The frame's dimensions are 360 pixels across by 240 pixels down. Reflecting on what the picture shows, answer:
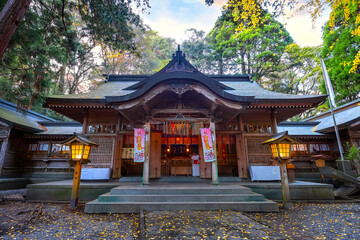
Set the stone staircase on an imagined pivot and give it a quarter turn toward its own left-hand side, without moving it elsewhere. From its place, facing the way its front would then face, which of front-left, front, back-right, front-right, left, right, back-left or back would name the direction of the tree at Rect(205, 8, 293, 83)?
front-left

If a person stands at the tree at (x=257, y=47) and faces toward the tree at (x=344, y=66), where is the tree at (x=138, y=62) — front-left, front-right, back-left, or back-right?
back-right

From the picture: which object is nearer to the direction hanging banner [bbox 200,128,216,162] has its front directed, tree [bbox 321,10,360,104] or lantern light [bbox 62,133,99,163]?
the lantern light

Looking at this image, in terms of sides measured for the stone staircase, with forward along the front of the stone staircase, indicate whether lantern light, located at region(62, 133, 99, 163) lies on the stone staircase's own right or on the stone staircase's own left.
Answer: on the stone staircase's own right

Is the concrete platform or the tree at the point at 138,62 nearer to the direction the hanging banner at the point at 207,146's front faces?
the concrete platform

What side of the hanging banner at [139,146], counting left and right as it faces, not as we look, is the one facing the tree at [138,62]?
back

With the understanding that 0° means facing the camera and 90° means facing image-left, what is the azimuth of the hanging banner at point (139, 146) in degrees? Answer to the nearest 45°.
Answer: approximately 0°

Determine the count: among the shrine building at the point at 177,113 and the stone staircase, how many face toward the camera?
2

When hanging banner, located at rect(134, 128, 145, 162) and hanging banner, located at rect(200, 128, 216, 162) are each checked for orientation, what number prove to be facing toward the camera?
2

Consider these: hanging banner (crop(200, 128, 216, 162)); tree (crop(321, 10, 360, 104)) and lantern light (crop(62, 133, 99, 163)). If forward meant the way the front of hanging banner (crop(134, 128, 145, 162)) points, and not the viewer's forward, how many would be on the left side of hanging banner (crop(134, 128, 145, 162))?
2
